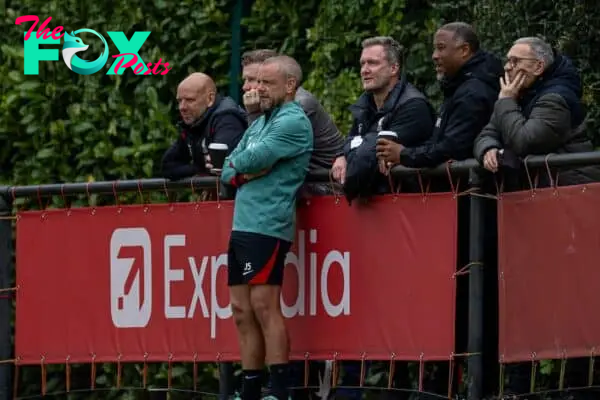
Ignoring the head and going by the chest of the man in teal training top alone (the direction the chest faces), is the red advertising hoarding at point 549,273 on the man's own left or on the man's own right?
on the man's own left

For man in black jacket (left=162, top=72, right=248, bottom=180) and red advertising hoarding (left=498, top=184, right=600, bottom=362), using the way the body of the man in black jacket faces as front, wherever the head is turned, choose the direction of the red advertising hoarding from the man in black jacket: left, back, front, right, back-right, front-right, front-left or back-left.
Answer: left

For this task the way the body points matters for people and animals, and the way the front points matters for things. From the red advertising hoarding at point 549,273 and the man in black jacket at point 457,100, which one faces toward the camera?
the red advertising hoarding

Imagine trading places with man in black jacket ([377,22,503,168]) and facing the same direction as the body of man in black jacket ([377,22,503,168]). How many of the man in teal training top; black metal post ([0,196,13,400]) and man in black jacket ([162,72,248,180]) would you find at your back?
0

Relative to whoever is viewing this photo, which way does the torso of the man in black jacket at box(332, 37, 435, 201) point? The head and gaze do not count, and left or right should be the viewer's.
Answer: facing the viewer and to the left of the viewer

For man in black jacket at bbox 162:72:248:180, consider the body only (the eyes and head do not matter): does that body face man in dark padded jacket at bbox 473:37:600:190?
no

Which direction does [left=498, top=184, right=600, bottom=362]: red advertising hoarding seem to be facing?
toward the camera

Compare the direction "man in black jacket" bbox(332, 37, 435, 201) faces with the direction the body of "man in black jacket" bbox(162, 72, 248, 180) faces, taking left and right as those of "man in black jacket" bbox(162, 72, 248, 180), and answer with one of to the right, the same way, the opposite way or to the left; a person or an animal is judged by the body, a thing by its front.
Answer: the same way

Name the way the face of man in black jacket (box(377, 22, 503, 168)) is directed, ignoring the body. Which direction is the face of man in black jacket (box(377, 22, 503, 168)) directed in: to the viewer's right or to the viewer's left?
to the viewer's left
